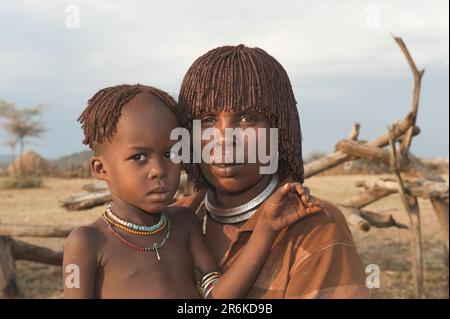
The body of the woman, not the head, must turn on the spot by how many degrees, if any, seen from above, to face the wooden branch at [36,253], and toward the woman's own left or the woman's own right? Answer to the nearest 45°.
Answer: approximately 90° to the woman's own right

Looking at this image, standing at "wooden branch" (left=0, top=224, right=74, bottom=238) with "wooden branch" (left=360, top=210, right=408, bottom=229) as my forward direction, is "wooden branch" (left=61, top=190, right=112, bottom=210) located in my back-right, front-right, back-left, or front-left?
front-left

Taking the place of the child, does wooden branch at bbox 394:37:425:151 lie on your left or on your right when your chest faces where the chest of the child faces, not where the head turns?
on your left

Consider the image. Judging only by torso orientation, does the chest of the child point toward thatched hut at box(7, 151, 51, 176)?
no

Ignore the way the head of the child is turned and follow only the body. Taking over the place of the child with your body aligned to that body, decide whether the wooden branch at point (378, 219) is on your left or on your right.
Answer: on your left

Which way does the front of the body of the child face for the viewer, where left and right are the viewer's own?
facing the viewer and to the right of the viewer

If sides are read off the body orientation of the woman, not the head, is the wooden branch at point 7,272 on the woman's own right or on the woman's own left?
on the woman's own right

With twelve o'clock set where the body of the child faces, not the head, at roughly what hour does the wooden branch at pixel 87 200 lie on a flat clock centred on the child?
The wooden branch is roughly at 7 o'clock from the child.

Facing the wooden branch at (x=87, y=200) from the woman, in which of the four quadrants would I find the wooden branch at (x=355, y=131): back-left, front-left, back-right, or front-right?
front-right

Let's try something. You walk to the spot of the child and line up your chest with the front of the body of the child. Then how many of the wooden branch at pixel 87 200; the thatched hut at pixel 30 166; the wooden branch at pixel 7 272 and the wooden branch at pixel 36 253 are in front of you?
0

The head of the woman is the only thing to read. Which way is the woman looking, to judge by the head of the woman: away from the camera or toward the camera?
toward the camera

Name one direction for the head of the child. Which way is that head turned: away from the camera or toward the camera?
toward the camera

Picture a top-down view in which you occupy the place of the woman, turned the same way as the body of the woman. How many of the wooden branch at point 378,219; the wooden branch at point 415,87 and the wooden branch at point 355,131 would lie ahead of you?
0
